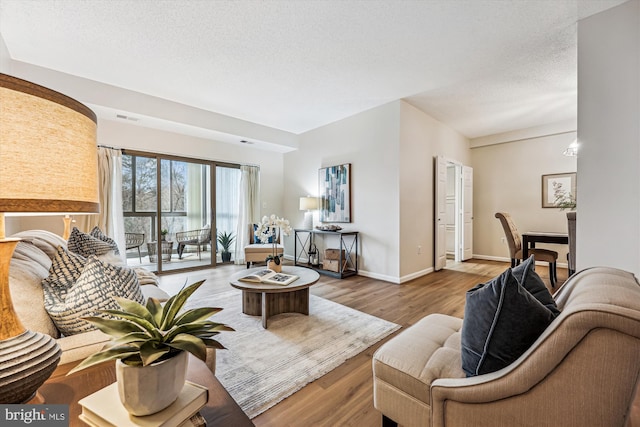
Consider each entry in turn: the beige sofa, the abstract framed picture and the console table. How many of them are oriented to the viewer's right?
1

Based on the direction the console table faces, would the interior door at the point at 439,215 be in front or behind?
behind

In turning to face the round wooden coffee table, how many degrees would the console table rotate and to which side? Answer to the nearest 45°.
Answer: approximately 45° to its left

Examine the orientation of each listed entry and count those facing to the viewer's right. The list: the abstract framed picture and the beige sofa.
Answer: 1

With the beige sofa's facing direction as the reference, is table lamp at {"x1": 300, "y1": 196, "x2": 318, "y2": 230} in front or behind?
in front

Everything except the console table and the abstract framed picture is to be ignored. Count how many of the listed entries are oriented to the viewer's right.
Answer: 0

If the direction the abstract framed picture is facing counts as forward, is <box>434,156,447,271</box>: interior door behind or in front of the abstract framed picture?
behind

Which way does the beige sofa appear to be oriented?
to the viewer's right

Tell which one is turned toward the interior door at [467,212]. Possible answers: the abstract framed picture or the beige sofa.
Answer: the beige sofa

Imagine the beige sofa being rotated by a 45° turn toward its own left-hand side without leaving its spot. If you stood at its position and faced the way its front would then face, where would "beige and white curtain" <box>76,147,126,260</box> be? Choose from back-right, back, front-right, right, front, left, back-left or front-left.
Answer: front-left

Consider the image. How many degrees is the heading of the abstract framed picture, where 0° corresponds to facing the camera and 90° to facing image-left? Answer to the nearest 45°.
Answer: approximately 45°

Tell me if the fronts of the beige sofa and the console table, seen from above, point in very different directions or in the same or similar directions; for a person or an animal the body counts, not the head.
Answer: very different directions

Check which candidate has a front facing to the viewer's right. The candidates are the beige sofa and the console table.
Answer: the beige sofa
